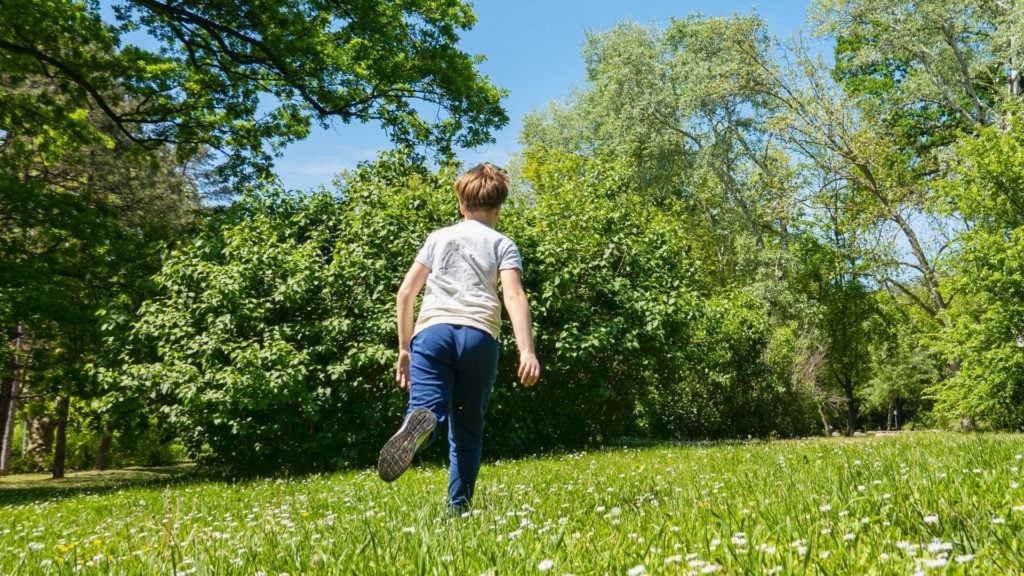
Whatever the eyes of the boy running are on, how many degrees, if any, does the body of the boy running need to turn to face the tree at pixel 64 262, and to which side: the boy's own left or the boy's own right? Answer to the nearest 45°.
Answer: approximately 45° to the boy's own left

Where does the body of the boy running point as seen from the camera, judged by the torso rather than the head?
away from the camera
